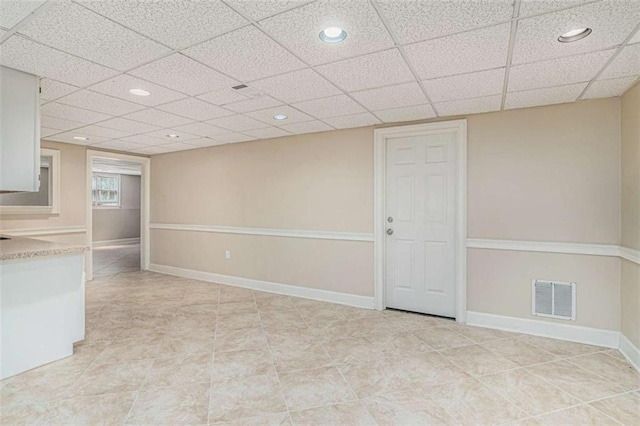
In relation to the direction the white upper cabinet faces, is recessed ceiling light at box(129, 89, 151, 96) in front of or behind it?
in front

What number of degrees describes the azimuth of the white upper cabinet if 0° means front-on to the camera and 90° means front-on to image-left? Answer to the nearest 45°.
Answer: approximately 270°

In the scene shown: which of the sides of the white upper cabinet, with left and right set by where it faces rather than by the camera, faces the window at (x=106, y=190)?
left

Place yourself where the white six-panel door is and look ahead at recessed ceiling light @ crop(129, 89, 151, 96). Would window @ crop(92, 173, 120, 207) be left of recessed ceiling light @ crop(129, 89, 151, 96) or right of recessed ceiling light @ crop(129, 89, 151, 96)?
right

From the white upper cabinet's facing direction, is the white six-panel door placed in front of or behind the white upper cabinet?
in front

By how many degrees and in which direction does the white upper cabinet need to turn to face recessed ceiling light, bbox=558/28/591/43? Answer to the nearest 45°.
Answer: approximately 45° to its right

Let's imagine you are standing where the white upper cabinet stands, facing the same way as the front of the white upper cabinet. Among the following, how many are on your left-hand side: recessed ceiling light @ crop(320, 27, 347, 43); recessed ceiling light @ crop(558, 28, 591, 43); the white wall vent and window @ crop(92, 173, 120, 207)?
1
